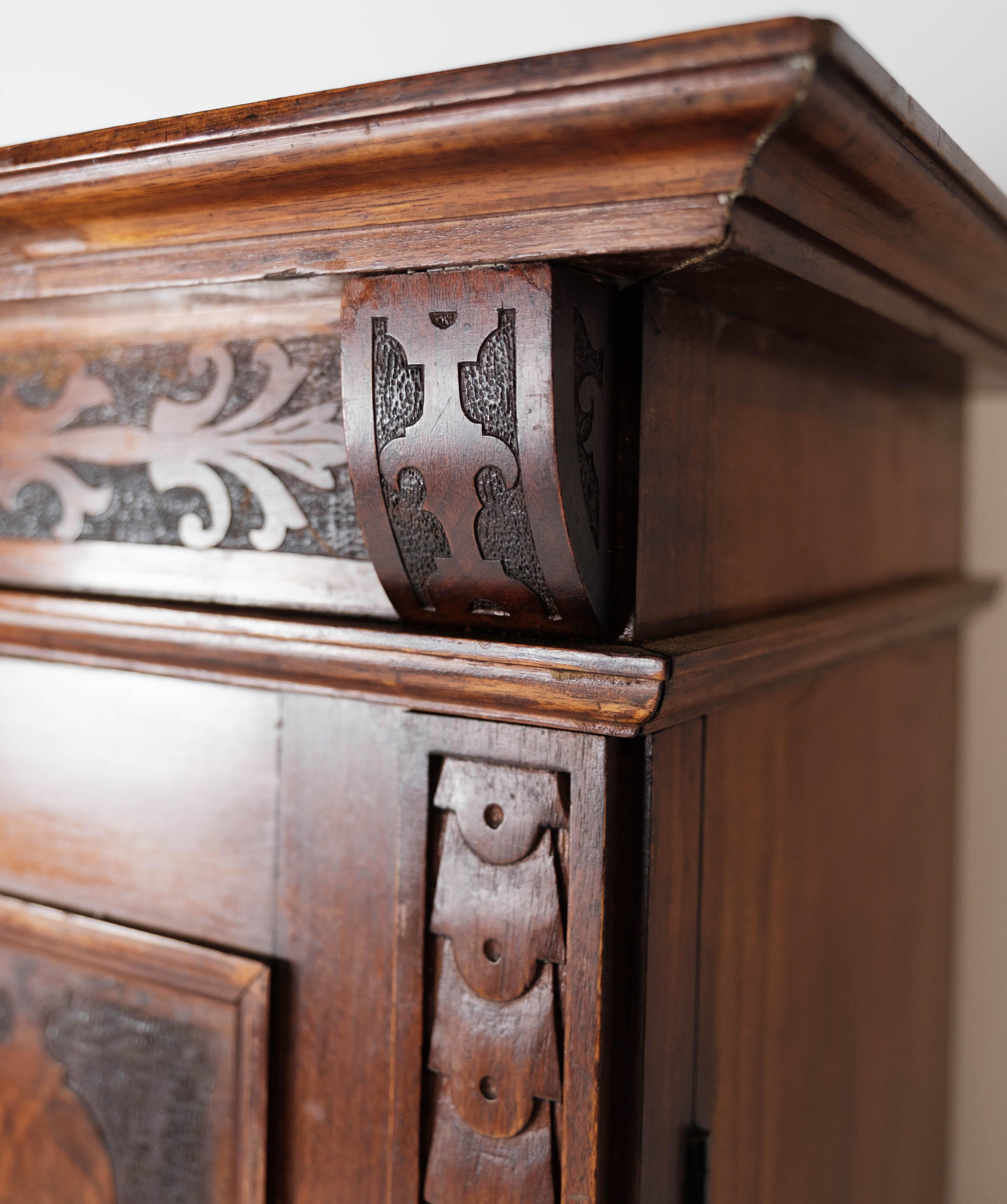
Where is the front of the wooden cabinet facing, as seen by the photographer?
facing the viewer and to the left of the viewer
